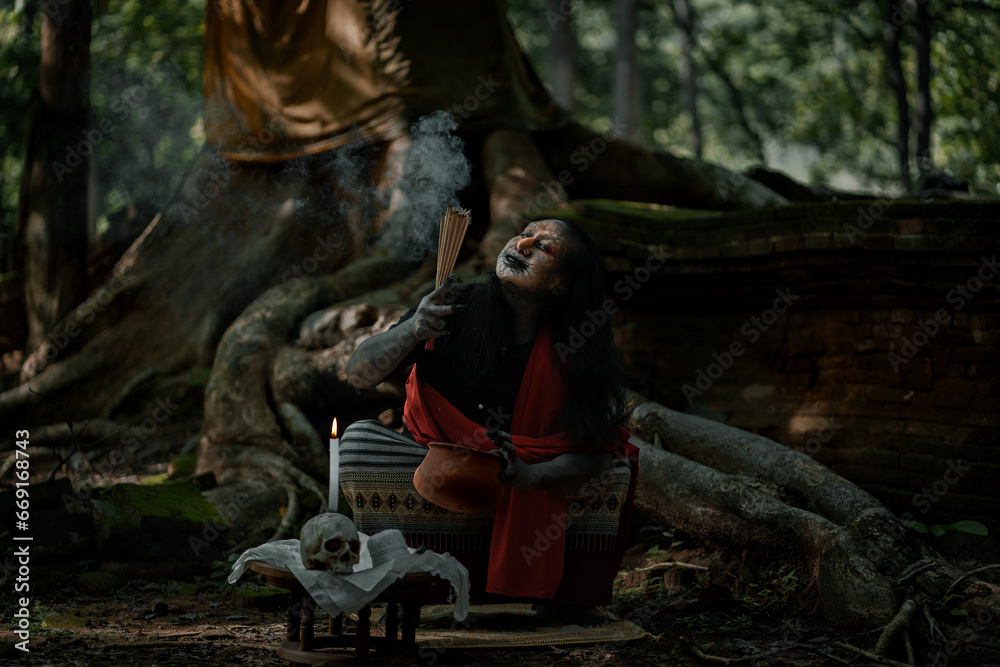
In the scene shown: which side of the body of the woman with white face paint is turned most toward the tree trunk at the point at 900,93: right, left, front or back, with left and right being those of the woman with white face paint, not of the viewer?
back

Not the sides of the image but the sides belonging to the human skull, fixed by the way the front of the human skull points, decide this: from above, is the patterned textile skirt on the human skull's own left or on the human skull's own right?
on the human skull's own left

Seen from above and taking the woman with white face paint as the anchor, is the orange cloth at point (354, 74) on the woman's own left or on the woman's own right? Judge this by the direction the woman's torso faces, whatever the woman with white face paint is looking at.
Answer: on the woman's own right

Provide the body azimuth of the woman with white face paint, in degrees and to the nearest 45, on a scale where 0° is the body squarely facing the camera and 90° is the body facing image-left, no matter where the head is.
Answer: approximately 45°

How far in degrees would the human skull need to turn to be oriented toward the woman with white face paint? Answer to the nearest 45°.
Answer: approximately 90° to its left

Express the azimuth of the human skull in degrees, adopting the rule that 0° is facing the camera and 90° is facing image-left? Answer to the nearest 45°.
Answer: approximately 315°

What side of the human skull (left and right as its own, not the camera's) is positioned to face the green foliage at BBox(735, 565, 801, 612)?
left

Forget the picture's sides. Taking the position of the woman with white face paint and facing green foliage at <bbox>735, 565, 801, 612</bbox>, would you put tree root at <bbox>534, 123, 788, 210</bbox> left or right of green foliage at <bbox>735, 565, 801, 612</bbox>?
left

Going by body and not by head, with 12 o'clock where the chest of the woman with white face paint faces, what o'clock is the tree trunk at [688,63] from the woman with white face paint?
The tree trunk is roughly at 5 o'clock from the woman with white face paint.

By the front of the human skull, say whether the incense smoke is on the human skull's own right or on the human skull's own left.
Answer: on the human skull's own left

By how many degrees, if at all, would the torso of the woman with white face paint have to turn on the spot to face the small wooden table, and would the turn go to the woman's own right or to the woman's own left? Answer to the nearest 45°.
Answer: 0° — they already face it
